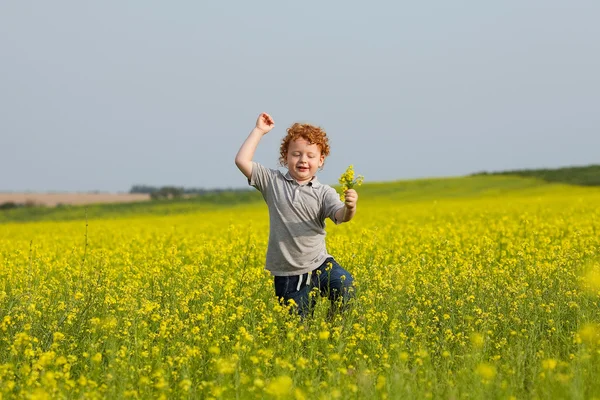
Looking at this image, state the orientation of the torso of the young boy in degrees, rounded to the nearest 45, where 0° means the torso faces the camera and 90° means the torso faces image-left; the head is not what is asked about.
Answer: approximately 0°
